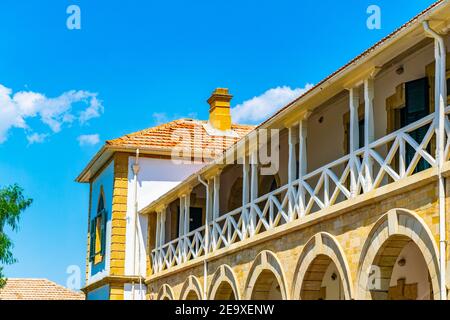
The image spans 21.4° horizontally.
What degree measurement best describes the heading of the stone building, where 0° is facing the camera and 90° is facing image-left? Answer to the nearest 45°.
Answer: approximately 45°
